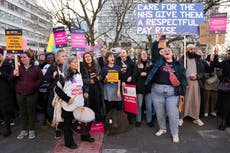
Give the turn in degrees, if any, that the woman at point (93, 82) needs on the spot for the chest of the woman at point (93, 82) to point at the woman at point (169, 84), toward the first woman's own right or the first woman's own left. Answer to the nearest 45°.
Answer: approximately 45° to the first woman's own left

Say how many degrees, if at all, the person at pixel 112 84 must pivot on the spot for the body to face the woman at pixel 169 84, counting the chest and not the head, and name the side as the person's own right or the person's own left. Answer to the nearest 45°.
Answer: approximately 45° to the person's own left

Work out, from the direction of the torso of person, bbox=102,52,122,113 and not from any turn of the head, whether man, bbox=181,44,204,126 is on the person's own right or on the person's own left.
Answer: on the person's own left

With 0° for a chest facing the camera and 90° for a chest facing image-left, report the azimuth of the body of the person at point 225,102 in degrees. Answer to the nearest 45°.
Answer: approximately 45°

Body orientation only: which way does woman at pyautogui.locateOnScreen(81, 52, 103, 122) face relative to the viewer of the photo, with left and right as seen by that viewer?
facing the viewer

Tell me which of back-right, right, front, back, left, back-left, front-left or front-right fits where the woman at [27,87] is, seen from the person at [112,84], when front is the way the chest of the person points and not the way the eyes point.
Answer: right

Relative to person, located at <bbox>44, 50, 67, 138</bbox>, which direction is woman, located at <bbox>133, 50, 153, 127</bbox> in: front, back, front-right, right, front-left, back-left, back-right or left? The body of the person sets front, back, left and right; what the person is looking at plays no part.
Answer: front-left

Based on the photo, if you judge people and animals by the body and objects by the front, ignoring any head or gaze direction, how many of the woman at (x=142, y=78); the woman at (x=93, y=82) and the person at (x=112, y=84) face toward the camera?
3

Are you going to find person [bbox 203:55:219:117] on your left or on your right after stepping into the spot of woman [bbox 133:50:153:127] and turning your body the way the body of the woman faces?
on your left

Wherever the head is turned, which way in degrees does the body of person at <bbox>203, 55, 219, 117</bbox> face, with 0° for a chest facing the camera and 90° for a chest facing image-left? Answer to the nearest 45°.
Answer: approximately 45°

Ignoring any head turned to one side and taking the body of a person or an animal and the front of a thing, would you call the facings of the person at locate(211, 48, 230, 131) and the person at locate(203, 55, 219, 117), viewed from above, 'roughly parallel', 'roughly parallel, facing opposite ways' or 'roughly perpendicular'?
roughly parallel

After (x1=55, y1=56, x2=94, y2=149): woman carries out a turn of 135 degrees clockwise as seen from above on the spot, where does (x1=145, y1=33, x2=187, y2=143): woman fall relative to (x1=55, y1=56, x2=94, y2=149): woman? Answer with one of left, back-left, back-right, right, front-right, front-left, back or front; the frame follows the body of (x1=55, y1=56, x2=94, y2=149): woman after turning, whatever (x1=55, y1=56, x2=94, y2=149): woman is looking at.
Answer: back

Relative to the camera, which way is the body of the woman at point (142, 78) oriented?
toward the camera
